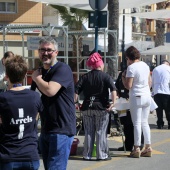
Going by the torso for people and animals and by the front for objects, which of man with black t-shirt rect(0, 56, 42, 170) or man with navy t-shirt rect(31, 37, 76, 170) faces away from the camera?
man with black t-shirt rect(0, 56, 42, 170)

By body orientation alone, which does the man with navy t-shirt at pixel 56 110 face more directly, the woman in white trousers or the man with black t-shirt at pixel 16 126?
the man with black t-shirt

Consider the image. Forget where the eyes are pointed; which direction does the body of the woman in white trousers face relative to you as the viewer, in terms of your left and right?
facing away from the viewer and to the left of the viewer

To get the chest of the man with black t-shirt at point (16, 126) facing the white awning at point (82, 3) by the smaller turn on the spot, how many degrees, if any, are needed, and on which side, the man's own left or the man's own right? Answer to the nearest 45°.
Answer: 0° — they already face it

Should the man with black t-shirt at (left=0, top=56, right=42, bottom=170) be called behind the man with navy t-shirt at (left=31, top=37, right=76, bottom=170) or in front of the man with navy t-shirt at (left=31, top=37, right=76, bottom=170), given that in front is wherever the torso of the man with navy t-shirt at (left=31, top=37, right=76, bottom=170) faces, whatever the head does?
in front

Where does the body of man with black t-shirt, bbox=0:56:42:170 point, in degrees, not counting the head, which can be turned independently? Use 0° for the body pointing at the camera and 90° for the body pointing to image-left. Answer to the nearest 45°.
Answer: approximately 180°

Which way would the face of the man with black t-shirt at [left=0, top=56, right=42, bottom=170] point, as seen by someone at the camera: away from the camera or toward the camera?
away from the camera

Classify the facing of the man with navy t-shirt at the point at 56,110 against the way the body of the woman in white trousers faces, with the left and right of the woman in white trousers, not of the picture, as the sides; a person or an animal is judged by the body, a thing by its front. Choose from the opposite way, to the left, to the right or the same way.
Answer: to the left

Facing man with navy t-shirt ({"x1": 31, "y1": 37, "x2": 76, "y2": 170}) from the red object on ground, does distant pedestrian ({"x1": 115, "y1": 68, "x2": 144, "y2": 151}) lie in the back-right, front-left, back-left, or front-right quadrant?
back-left

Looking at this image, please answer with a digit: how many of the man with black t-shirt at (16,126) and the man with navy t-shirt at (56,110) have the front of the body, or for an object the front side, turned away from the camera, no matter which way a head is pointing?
1
